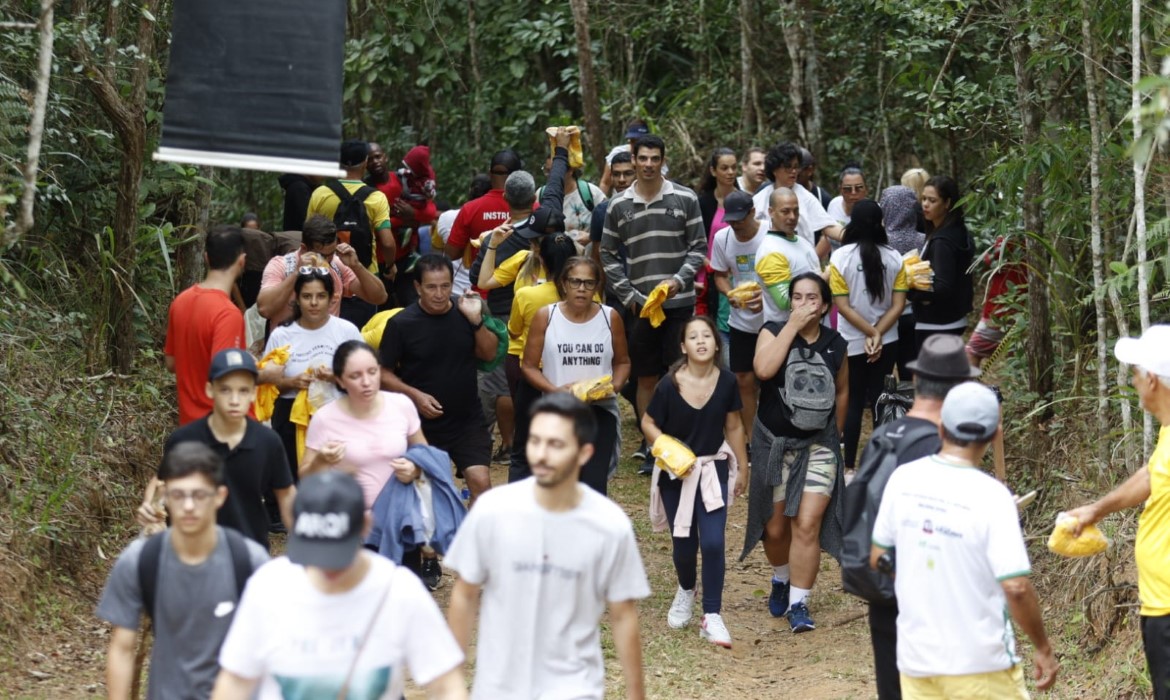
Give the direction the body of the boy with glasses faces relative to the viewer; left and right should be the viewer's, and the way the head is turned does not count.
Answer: facing the viewer

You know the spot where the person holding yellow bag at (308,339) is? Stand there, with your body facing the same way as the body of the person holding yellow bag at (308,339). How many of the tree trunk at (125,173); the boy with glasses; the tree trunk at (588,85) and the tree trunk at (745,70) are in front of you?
1

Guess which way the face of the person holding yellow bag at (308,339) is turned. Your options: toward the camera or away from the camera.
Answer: toward the camera

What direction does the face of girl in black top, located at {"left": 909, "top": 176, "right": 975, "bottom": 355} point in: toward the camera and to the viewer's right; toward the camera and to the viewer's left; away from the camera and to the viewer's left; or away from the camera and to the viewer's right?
toward the camera and to the viewer's left

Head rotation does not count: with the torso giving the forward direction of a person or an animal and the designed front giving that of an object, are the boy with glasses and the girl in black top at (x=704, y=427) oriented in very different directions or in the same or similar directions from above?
same or similar directions

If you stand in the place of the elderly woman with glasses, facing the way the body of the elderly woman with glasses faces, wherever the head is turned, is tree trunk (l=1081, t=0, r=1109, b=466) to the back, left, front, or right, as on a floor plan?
left

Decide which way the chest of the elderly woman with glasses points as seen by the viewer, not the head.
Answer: toward the camera

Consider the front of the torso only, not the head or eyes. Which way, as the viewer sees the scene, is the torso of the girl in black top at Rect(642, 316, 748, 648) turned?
toward the camera

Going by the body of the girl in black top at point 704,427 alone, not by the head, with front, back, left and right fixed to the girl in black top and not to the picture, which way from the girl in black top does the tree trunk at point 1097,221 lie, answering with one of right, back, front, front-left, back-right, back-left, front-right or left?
left

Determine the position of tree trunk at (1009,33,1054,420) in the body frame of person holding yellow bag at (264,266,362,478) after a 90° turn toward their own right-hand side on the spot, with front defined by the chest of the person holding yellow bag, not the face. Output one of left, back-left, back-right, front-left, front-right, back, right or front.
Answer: back

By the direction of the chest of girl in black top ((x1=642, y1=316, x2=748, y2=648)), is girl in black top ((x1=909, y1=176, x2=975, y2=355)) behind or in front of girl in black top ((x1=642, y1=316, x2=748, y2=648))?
behind

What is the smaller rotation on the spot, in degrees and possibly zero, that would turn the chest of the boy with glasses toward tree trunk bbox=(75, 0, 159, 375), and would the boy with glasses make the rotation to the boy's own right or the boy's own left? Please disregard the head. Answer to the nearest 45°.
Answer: approximately 180°

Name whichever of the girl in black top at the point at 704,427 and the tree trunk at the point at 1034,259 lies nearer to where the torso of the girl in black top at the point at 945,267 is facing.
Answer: the girl in black top
